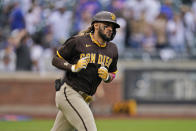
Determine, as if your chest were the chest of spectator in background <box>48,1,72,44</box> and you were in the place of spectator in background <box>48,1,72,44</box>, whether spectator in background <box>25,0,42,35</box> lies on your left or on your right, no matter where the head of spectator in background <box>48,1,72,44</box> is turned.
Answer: on your right

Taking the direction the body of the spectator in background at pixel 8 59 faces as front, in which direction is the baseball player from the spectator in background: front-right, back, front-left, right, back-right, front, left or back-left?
front

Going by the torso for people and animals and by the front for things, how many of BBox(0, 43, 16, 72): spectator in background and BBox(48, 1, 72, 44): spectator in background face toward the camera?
2

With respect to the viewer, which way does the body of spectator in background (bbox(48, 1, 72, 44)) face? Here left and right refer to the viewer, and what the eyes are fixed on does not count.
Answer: facing the viewer

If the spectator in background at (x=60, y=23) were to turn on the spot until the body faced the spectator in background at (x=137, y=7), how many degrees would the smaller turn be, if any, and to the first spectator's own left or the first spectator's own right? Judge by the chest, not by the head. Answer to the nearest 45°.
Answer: approximately 90° to the first spectator's own left

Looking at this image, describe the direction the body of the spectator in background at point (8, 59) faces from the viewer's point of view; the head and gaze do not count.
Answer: toward the camera

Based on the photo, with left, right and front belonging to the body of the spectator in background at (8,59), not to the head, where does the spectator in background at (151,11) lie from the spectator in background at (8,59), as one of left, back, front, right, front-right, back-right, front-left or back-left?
left

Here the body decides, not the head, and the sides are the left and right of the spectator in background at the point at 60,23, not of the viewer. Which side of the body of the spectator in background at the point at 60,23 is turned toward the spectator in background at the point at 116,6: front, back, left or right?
left

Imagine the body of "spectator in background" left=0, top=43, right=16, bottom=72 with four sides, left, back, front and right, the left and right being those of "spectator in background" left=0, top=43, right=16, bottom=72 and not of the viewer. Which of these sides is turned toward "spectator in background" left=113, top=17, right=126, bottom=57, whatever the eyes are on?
left

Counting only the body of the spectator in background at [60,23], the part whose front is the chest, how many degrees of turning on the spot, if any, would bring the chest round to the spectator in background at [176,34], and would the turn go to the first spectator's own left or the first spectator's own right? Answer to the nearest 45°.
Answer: approximately 90° to the first spectator's own left

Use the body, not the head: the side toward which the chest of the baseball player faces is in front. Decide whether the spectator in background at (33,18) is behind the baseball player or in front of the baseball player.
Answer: behind
